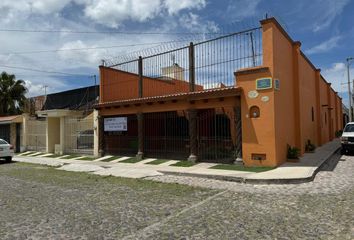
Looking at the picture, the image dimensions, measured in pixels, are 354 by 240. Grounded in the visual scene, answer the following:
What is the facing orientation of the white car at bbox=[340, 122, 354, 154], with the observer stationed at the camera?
facing the viewer

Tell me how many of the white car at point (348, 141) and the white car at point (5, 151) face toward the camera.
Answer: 1

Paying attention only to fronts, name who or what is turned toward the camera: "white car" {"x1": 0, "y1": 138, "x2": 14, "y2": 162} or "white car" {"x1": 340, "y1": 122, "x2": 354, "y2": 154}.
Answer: "white car" {"x1": 340, "y1": 122, "x2": 354, "y2": 154}

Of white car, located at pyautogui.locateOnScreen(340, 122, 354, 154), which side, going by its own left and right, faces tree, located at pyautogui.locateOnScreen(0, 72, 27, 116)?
right

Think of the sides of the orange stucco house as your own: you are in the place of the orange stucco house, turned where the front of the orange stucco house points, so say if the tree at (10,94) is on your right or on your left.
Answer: on your right

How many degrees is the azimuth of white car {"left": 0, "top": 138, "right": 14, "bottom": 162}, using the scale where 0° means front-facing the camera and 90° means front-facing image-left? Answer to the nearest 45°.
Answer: approximately 135°

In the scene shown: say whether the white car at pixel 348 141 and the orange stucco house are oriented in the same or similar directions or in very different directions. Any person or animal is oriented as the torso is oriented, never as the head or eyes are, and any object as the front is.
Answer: same or similar directions

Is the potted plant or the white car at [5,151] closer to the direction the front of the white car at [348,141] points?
the potted plant

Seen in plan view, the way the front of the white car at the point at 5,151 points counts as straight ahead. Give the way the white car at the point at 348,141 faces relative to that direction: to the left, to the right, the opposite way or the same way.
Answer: to the left

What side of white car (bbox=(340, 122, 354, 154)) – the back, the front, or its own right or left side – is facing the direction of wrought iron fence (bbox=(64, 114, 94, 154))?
right

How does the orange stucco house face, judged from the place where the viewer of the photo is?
facing the viewer and to the left of the viewer
